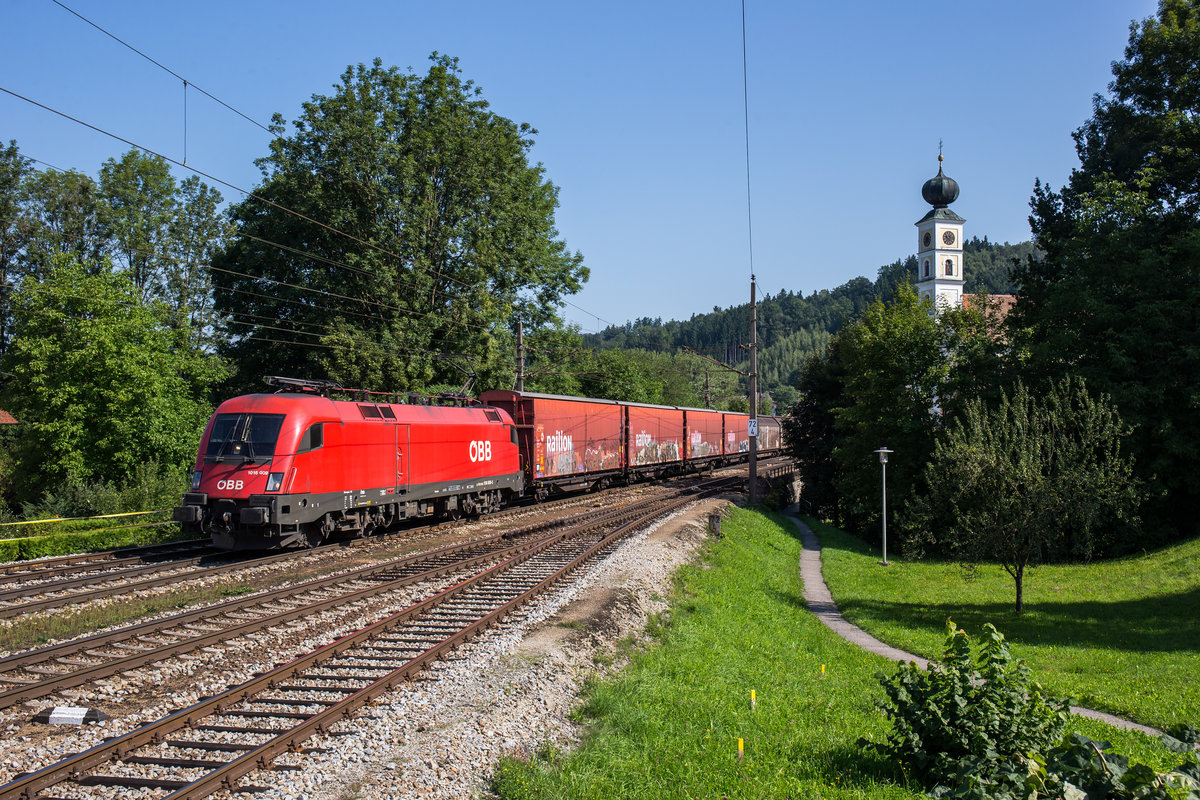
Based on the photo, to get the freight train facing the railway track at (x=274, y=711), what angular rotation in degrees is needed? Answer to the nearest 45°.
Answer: approximately 45° to its left

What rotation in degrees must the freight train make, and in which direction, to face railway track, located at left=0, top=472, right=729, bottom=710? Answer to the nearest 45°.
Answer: approximately 45° to its left

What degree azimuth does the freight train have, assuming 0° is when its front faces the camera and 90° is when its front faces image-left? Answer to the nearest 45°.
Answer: approximately 45°

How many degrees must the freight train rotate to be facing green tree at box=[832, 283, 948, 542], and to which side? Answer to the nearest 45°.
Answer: approximately 180°

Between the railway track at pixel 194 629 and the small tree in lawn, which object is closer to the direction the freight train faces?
the railway track

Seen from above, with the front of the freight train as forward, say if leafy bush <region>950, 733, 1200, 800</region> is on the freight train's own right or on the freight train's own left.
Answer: on the freight train's own left

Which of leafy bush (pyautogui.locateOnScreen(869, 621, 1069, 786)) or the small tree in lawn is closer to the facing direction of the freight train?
the leafy bush

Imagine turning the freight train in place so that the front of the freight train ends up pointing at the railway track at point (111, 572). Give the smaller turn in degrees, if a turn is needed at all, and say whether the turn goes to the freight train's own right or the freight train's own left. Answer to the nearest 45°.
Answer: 0° — it already faces it

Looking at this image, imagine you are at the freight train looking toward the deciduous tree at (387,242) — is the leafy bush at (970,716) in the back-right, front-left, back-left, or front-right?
back-right

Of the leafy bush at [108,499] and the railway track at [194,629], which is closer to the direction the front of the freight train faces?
the railway track

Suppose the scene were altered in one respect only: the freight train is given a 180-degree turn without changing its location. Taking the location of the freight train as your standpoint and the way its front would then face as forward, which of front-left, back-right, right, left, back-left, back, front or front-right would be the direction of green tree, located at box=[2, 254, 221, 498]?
left

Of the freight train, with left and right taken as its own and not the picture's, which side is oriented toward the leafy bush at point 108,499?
right
